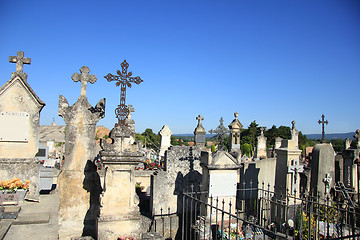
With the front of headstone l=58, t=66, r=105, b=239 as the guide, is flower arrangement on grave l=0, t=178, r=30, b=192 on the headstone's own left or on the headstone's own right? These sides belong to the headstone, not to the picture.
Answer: on the headstone's own right

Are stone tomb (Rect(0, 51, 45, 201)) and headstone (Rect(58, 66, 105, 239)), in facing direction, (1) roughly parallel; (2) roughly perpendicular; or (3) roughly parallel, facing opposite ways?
roughly parallel

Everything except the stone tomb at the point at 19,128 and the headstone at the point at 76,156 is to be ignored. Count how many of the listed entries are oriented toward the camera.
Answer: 2

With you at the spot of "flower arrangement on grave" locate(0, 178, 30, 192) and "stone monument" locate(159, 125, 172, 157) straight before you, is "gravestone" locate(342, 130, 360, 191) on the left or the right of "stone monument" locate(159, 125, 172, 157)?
right

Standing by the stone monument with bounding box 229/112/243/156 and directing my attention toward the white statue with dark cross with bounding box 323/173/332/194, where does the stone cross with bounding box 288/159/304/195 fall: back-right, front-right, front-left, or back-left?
front-right

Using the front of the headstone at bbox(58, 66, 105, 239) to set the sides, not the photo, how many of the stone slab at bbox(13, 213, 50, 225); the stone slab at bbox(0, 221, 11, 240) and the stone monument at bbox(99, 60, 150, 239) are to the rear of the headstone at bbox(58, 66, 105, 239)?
0

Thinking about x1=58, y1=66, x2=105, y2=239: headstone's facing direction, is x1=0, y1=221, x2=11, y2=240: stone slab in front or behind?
in front

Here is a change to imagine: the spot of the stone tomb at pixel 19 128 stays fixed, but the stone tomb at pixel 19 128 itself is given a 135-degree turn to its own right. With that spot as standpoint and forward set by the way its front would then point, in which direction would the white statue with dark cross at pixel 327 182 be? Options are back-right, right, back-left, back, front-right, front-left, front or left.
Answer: back-right

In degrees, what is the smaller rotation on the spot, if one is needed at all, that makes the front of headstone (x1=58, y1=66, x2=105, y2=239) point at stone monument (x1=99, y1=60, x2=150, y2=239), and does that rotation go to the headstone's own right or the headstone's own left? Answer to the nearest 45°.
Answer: approximately 45° to the headstone's own left

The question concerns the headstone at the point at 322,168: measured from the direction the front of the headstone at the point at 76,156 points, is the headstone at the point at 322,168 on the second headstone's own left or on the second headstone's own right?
on the second headstone's own left

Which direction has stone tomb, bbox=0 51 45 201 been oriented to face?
toward the camera

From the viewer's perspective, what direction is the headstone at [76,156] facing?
toward the camera

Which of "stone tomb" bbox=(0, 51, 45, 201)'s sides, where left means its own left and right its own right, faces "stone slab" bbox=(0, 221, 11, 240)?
front
